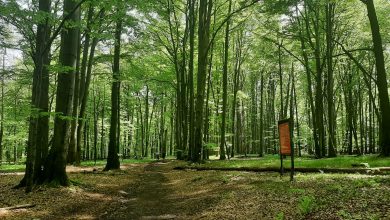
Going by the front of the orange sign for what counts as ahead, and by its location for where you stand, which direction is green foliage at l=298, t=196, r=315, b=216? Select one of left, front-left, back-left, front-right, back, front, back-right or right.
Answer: front-left

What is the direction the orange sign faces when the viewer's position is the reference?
facing the viewer and to the left of the viewer

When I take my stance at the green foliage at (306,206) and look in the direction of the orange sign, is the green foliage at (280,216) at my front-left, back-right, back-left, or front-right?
back-left

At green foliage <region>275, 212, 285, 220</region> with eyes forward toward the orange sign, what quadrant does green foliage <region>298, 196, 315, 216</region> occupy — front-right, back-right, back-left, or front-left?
front-right

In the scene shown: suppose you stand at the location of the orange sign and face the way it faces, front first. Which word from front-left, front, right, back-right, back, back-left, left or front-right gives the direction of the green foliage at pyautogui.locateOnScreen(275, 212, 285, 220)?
front-left
